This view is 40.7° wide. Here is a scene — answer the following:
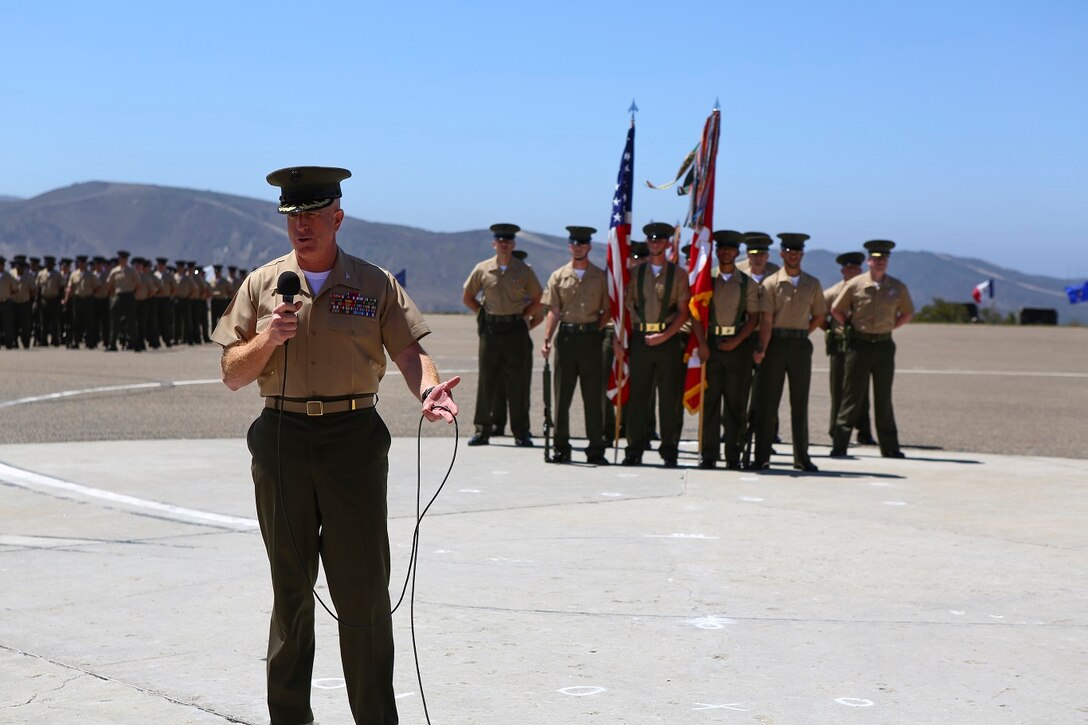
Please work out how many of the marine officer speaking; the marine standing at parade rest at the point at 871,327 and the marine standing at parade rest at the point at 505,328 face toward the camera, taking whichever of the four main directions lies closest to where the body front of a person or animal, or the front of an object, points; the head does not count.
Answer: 3

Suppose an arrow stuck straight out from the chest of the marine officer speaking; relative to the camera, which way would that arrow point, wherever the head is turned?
toward the camera

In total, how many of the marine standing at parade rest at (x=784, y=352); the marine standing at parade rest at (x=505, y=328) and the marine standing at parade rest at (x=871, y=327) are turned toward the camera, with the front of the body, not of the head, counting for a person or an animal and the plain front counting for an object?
3

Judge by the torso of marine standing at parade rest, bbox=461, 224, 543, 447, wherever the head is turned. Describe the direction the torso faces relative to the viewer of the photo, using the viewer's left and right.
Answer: facing the viewer

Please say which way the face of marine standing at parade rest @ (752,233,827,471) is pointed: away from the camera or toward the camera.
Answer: toward the camera

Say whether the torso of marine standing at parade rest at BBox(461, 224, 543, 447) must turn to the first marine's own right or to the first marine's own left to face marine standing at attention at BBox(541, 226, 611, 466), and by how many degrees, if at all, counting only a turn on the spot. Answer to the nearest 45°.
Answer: approximately 45° to the first marine's own left

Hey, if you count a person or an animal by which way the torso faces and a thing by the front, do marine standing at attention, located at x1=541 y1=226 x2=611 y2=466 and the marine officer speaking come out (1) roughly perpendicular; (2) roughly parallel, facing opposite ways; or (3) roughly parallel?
roughly parallel

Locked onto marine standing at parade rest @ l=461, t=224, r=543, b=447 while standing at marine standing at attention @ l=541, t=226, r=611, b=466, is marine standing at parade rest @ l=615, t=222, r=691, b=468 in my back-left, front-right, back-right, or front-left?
back-right

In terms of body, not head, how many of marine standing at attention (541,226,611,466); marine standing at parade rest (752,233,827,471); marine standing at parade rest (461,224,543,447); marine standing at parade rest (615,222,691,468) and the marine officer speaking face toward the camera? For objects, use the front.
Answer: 5

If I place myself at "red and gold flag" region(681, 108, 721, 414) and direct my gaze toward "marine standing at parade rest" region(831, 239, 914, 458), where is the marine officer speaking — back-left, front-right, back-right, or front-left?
back-right

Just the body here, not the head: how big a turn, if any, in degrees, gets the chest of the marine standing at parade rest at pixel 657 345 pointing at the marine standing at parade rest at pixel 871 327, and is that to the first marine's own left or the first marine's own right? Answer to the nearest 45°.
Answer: approximately 135° to the first marine's own left

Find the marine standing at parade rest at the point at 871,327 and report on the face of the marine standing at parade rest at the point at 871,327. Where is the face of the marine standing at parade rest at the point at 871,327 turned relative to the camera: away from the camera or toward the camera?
toward the camera

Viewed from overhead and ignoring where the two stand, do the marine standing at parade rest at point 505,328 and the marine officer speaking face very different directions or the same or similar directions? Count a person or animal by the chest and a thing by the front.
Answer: same or similar directions

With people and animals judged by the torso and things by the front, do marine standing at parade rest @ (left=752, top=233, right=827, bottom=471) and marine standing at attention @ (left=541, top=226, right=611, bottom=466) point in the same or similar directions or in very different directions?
same or similar directions

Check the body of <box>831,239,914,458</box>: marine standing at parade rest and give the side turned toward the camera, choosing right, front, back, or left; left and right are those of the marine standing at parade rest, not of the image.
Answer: front

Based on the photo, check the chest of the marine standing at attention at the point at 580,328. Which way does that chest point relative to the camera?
toward the camera

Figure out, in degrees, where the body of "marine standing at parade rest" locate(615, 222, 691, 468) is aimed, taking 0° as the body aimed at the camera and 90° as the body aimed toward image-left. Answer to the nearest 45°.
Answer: approximately 0°

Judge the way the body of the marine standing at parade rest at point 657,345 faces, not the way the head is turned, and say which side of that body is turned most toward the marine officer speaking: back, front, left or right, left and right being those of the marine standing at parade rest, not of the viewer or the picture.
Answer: front
